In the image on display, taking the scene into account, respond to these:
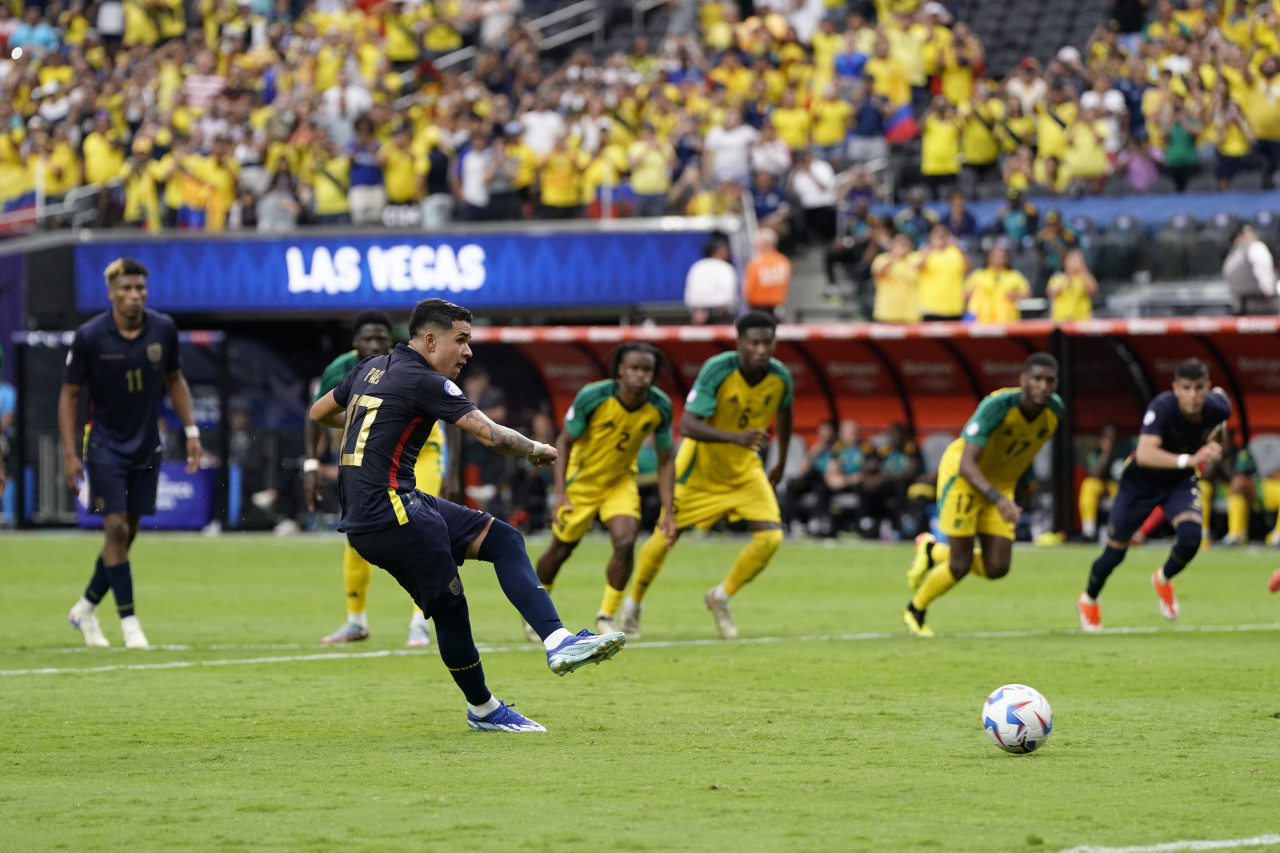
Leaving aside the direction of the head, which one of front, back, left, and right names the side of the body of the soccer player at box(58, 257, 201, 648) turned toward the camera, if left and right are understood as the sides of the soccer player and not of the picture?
front

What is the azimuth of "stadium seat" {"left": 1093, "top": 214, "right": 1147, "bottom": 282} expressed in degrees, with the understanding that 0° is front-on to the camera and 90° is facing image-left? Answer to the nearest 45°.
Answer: approximately 45°

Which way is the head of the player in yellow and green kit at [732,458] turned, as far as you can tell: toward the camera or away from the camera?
toward the camera

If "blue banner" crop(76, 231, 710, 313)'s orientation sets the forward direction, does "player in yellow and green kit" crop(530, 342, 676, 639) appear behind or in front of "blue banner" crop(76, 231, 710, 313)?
in front

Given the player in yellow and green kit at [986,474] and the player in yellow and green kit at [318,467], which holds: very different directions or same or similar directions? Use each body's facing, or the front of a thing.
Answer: same or similar directions

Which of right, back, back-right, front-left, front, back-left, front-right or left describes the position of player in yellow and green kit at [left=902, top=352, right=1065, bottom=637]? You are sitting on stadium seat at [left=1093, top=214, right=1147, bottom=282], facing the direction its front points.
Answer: front-left

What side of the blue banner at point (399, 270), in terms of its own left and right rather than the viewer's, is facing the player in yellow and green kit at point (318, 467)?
front

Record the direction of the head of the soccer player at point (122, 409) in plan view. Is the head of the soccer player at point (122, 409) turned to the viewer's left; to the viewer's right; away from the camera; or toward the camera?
toward the camera

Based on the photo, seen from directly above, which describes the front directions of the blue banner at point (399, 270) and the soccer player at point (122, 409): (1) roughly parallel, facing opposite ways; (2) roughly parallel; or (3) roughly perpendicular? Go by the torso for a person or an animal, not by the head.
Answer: roughly parallel

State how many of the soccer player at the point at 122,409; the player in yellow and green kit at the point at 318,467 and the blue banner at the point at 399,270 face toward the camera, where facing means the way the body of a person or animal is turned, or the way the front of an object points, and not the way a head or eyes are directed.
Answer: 3

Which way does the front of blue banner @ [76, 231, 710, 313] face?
toward the camera

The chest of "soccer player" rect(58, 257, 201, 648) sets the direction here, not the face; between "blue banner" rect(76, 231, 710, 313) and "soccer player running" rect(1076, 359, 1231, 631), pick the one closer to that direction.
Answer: the soccer player running

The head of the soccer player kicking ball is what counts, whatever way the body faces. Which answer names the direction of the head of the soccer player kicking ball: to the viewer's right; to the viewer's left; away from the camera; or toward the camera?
to the viewer's right
